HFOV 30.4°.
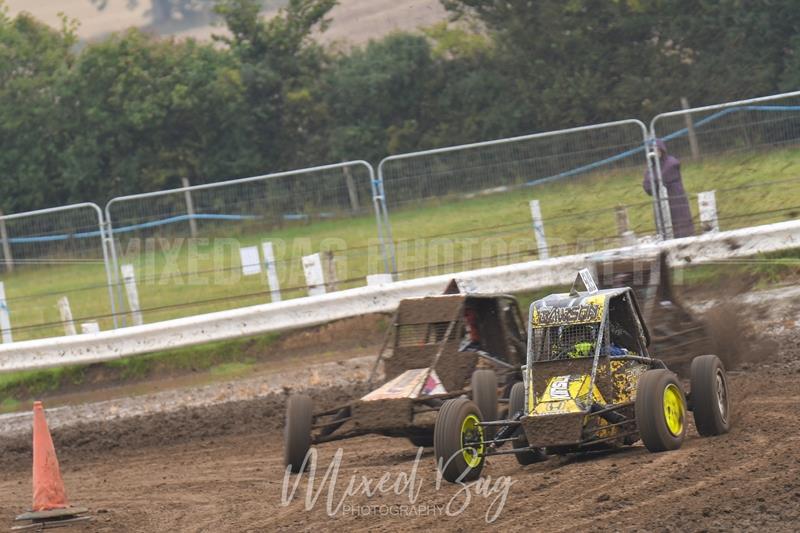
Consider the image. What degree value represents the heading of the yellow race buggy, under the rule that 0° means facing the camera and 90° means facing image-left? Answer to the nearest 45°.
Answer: approximately 45°

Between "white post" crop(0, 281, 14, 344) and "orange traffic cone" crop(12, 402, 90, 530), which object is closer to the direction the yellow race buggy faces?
the orange traffic cone

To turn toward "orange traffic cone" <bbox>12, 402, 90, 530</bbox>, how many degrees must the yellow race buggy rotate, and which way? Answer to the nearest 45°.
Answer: approximately 45° to its right

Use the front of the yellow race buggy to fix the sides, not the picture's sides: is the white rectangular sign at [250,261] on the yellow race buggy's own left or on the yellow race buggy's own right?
on the yellow race buggy's own right

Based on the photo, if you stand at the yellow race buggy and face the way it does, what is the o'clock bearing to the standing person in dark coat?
The standing person in dark coat is roughly at 5 o'clock from the yellow race buggy.

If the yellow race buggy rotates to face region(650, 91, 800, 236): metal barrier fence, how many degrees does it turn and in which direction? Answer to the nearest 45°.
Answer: approximately 135° to its right

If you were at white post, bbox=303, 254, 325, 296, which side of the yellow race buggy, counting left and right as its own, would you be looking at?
right

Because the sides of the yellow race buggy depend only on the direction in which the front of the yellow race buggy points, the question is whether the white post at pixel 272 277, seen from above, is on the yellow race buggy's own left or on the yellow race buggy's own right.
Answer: on the yellow race buggy's own right

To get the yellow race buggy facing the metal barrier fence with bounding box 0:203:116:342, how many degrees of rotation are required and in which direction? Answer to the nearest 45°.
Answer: approximately 90° to its right

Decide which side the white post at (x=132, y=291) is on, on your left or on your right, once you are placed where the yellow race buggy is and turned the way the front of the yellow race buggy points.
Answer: on your right

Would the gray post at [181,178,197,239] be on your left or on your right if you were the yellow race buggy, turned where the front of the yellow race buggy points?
on your right

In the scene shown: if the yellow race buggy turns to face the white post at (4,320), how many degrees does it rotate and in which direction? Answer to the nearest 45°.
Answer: approximately 90° to its right

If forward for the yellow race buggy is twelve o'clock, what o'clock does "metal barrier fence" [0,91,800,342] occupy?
The metal barrier fence is roughly at 4 o'clock from the yellow race buggy.
